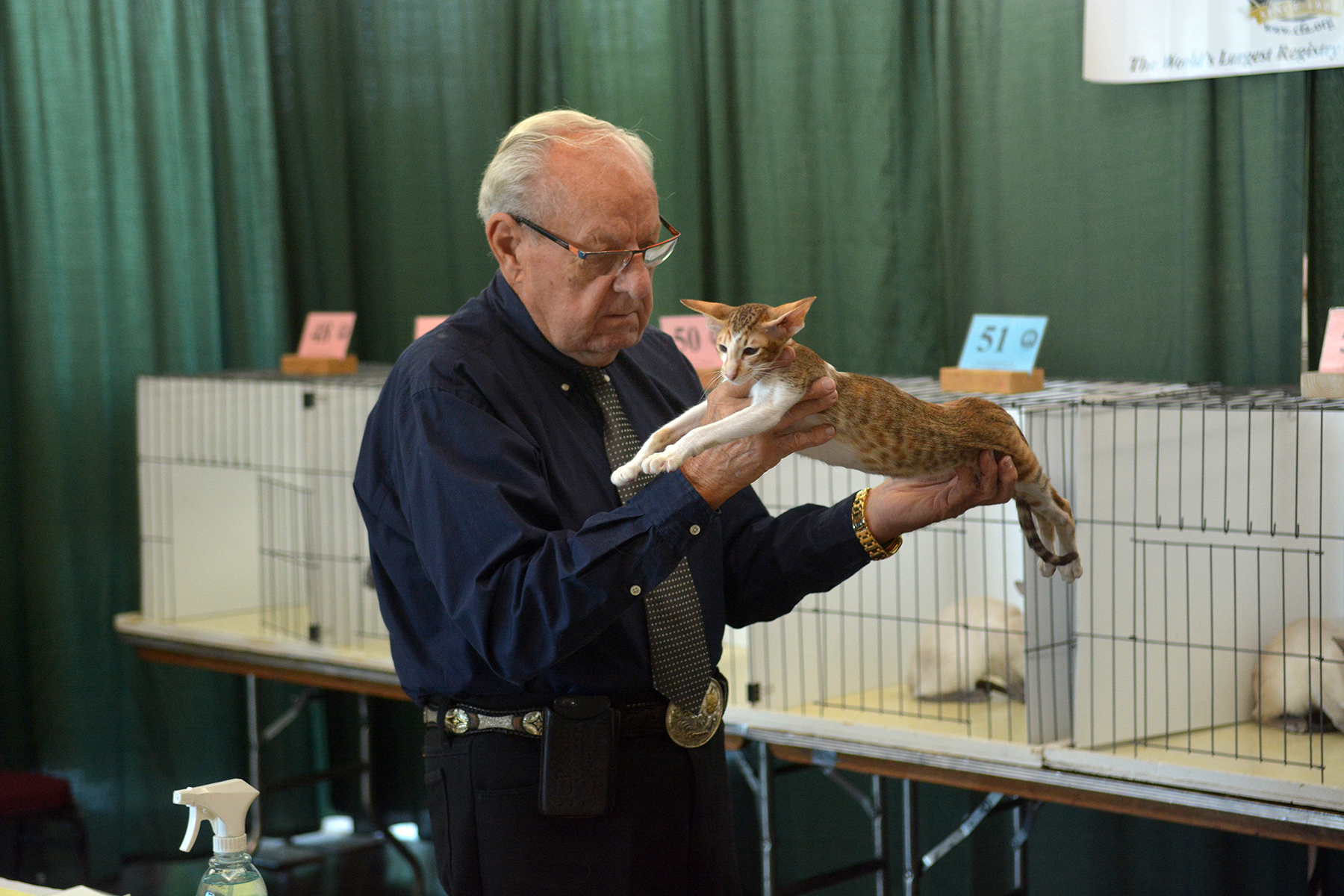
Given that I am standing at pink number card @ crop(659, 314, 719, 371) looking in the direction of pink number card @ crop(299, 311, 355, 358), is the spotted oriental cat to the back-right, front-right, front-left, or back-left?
back-left

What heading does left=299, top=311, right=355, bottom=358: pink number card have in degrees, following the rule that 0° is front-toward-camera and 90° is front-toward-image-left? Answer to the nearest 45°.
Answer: approximately 0°

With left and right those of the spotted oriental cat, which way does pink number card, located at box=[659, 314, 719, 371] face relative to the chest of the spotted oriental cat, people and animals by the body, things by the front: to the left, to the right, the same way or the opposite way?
to the left

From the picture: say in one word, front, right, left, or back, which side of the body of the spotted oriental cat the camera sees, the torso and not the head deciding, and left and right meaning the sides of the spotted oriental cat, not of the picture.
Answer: left

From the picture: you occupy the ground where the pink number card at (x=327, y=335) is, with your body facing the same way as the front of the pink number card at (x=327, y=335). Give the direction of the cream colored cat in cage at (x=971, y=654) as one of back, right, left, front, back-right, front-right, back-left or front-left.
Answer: front-left

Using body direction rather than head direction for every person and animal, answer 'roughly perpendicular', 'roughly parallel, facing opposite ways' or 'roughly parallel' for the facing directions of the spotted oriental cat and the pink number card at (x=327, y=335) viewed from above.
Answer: roughly perpendicular

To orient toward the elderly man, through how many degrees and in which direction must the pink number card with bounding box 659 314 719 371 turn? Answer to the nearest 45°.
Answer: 0° — it already faces them

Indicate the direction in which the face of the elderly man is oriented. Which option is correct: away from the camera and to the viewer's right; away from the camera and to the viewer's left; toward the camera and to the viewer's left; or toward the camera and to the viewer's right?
toward the camera and to the viewer's right
